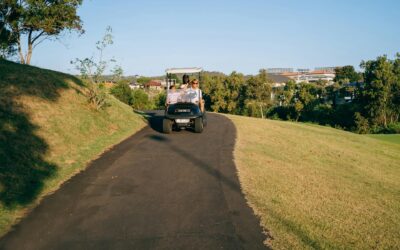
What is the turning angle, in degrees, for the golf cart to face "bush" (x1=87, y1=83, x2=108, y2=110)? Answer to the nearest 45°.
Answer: approximately 135° to its right

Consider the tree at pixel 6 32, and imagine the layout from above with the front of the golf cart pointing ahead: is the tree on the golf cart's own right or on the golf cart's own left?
on the golf cart's own right

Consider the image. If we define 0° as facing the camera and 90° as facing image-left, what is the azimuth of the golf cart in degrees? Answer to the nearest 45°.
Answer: approximately 0°
